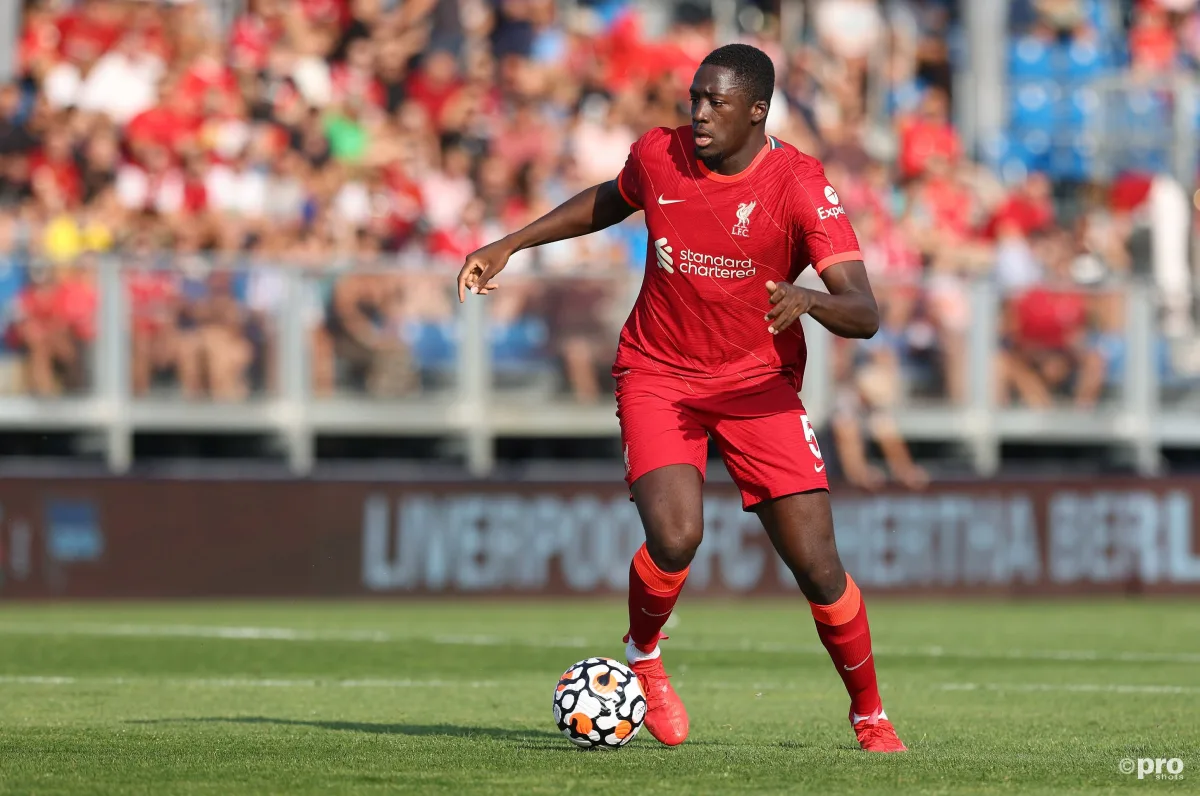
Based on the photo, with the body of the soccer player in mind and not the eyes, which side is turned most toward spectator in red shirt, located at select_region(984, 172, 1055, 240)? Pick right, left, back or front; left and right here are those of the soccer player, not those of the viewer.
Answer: back

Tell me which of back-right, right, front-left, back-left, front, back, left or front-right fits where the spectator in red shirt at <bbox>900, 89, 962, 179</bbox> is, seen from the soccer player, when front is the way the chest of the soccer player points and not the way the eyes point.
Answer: back

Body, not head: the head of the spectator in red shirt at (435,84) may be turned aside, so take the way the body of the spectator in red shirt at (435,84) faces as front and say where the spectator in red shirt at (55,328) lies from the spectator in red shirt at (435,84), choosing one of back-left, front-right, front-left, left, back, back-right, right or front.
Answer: front-right

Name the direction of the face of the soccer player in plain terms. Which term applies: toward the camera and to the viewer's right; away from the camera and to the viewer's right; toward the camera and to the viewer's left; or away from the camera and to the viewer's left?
toward the camera and to the viewer's left

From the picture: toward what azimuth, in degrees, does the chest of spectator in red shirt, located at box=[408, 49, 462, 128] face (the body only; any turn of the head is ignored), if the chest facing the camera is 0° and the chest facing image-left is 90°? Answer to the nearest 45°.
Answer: approximately 0°

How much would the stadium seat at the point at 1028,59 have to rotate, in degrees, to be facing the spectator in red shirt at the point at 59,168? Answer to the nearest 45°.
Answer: approximately 45° to its right

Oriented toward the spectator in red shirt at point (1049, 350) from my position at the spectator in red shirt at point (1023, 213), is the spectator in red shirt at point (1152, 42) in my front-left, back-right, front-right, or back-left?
back-left

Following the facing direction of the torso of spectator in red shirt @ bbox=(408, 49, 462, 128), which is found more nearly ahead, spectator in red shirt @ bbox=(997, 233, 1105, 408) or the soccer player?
the soccer player

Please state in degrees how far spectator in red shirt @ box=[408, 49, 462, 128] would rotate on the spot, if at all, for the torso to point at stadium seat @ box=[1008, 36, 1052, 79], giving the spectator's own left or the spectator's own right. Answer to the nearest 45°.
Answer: approximately 135° to the spectator's own left
